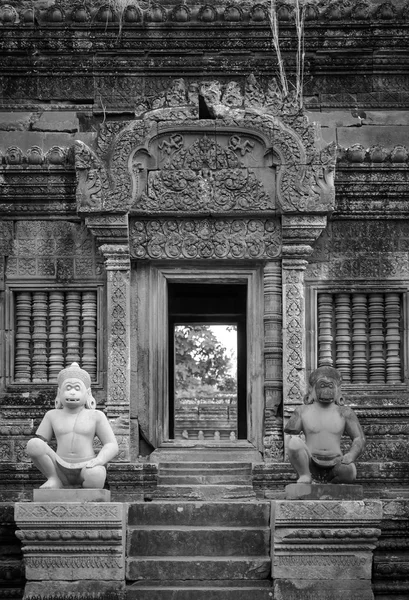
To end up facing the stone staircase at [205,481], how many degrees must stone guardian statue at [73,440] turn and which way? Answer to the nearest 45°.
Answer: approximately 135° to its left

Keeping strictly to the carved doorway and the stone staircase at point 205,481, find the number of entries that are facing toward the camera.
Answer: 2

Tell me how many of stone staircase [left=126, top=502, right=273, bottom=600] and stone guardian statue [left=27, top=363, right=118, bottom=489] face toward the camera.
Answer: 2

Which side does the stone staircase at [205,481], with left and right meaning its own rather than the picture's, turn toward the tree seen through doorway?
back

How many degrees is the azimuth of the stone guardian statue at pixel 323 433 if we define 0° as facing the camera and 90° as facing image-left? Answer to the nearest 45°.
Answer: approximately 0°

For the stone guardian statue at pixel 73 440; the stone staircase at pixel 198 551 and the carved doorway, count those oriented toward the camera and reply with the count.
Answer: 3

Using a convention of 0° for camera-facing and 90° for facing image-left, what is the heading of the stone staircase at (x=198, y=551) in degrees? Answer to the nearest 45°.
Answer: approximately 0°

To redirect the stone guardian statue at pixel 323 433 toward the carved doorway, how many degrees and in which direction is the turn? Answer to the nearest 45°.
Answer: approximately 135° to its right

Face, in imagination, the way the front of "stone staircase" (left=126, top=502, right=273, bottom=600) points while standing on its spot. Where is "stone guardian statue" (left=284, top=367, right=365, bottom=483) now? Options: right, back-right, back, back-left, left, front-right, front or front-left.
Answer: left

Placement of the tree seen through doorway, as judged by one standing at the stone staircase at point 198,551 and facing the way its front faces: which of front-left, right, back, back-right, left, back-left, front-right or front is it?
back

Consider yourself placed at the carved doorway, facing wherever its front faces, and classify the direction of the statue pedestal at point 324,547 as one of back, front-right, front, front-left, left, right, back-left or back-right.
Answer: front-left
